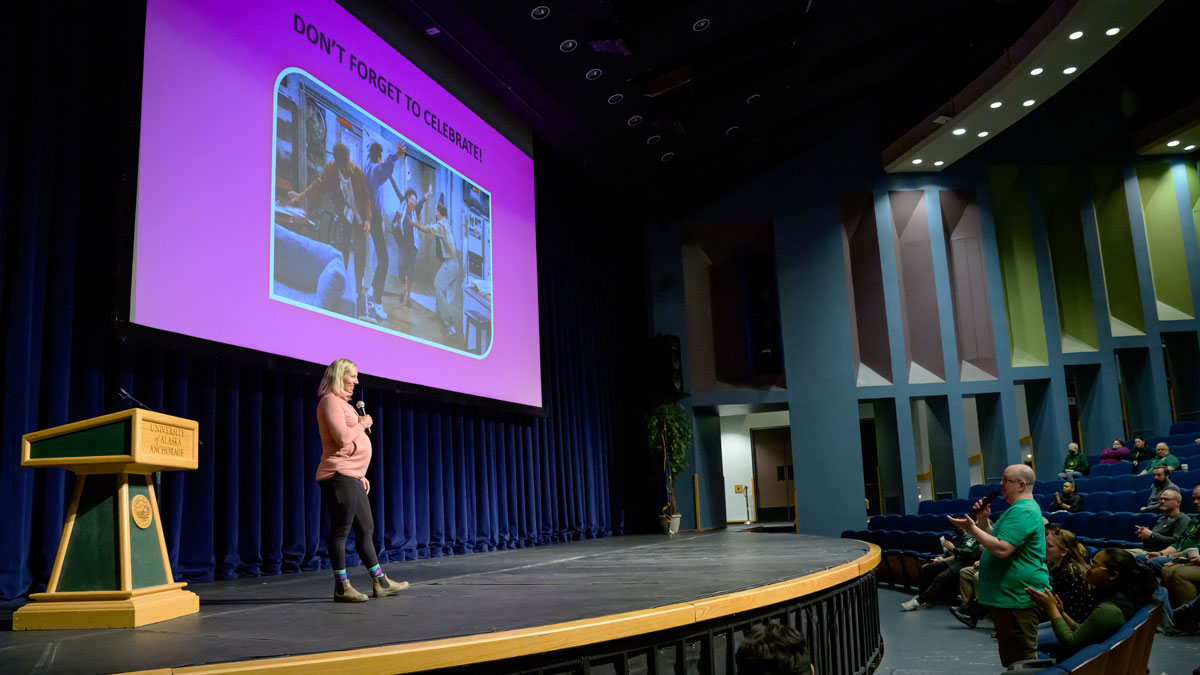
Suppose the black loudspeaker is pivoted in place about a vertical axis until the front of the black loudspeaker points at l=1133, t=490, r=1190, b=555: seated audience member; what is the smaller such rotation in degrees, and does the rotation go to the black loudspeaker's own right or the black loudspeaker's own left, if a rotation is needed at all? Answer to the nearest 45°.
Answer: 0° — it already faces them

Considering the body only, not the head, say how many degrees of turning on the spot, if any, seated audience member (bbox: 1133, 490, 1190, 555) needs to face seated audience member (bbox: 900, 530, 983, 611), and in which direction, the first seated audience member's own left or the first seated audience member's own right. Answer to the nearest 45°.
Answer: approximately 45° to the first seated audience member's own right

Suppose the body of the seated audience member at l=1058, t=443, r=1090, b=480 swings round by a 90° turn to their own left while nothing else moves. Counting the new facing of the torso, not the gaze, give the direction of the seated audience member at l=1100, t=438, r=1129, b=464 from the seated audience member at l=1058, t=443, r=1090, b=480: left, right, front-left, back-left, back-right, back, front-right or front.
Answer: left

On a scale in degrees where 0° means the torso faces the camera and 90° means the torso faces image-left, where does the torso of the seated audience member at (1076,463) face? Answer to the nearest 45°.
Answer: approximately 45°

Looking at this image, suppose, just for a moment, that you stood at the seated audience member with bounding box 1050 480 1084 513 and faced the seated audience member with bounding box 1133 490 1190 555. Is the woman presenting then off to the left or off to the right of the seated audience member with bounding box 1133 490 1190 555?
right

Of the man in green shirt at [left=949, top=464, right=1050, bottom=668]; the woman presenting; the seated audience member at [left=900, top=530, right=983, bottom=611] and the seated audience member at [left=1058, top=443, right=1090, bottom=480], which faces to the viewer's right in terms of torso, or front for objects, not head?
the woman presenting

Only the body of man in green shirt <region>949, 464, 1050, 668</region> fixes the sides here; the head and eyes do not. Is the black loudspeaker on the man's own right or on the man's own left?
on the man's own right

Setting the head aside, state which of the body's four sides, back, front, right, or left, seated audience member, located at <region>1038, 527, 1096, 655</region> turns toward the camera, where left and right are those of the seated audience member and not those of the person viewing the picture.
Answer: left

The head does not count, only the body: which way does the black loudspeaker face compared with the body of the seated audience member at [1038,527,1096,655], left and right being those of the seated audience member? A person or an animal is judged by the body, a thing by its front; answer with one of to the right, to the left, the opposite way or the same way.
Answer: the opposite way

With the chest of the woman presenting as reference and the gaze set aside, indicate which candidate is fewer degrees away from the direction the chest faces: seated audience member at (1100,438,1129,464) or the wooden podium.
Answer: the seated audience member

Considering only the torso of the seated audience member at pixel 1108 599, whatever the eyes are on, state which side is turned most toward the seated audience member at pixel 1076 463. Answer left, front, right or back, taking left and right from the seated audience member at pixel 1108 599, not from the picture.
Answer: right
